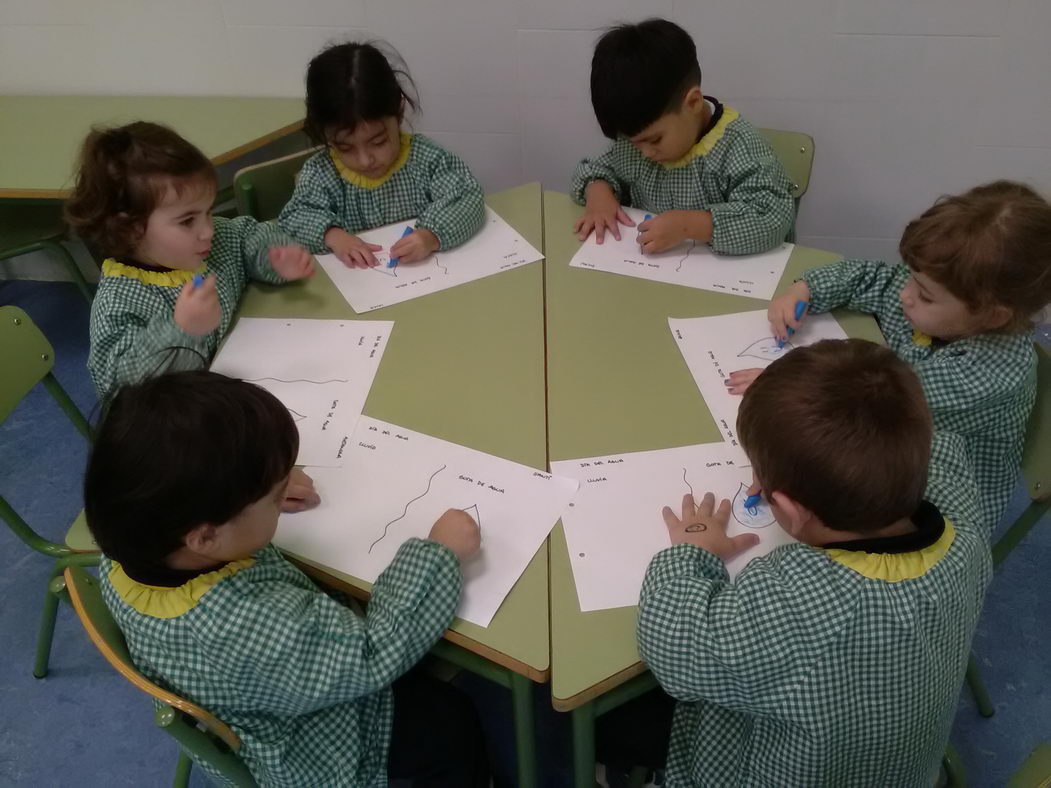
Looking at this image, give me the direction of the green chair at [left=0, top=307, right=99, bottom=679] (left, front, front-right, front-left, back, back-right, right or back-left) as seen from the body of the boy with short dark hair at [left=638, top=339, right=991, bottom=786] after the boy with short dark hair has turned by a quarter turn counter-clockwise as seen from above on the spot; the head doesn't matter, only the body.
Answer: front-right

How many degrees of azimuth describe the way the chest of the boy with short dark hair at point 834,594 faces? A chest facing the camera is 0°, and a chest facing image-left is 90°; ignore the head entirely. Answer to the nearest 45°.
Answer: approximately 135°

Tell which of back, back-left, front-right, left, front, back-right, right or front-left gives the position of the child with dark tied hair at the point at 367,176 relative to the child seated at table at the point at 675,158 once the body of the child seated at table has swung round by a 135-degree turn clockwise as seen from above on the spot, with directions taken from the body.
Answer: left

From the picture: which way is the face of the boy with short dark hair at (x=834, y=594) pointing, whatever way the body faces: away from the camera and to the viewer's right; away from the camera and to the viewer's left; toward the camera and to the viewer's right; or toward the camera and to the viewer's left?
away from the camera and to the viewer's left

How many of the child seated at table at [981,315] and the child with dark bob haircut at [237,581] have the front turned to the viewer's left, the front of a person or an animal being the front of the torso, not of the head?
1

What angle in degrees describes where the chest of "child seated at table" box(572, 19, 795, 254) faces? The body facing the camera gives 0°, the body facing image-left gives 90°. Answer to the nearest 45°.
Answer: approximately 45°

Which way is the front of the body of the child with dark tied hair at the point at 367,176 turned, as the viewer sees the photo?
toward the camera

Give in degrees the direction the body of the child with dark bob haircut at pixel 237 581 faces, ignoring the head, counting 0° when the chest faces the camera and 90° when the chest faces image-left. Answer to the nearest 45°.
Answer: approximately 225°

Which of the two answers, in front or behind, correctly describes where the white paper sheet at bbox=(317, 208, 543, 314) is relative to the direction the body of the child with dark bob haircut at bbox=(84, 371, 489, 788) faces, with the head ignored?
in front

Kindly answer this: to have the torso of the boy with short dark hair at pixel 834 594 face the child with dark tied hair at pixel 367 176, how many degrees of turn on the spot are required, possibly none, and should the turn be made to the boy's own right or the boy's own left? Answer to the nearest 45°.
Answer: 0° — they already face them

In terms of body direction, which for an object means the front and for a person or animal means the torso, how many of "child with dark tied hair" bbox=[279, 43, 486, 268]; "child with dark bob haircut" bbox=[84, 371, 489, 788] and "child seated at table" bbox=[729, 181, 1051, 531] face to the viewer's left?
1

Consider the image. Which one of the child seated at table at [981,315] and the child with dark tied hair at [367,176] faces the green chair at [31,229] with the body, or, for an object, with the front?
the child seated at table

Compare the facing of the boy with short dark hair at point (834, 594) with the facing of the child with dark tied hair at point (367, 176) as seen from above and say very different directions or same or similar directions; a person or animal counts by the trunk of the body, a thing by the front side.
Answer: very different directions

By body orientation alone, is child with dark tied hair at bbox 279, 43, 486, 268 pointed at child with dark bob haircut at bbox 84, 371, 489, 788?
yes

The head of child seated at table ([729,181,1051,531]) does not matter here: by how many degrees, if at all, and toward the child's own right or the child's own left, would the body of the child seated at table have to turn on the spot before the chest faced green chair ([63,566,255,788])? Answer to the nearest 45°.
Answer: approximately 45° to the child's own left

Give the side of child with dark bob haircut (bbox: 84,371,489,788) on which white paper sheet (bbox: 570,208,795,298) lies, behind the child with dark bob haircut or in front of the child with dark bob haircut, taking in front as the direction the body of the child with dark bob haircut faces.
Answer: in front

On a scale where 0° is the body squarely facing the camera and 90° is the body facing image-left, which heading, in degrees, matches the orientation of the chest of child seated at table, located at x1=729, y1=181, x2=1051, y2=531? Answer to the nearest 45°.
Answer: approximately 90°

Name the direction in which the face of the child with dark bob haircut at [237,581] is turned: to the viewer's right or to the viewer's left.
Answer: to the viewer's right
